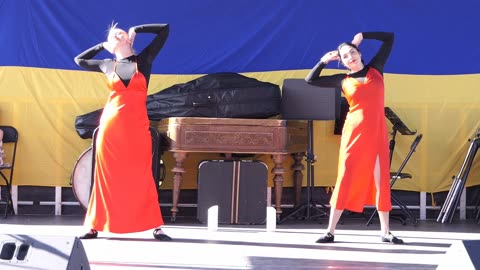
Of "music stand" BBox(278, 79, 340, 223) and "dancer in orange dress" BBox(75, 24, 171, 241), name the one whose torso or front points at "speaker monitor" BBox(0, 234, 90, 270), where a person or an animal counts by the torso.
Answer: the dancer in orange dress

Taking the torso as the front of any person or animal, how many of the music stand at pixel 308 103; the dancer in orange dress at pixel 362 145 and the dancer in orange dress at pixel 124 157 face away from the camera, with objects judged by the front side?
1

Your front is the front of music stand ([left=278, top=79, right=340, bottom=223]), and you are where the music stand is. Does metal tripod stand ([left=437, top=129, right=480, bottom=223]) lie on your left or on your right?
on your right

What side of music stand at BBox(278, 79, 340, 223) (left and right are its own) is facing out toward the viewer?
back

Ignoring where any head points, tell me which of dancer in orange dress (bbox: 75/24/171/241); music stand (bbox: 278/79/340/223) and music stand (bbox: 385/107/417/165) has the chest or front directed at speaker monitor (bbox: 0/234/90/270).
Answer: the dancer in orange dress

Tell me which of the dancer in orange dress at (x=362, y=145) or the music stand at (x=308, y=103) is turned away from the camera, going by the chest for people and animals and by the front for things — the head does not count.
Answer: the music stand

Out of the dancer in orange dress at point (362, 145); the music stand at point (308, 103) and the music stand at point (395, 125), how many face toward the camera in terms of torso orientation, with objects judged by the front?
1
